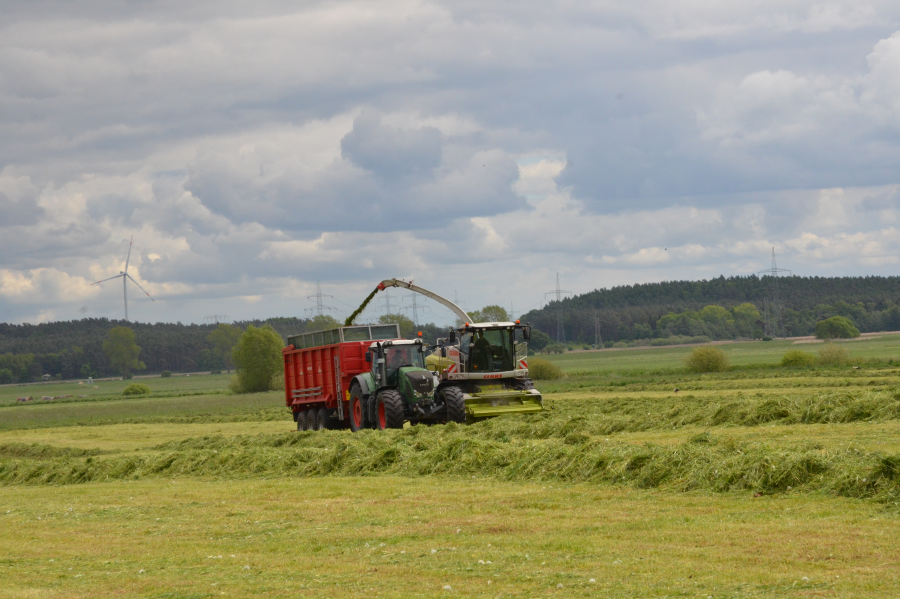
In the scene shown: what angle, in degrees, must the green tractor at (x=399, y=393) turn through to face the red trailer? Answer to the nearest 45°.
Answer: approximately 180°

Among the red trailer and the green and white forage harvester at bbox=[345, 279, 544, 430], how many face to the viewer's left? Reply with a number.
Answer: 0

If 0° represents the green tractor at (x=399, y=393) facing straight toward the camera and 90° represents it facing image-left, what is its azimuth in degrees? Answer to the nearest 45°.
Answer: approximately 315°

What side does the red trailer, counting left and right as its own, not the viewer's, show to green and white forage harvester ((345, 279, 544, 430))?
front

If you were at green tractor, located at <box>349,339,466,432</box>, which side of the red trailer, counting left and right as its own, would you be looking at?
front
